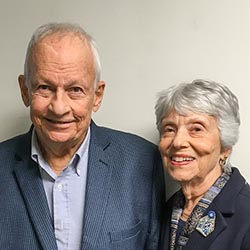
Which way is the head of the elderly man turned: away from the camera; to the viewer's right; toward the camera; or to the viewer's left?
toward the camera

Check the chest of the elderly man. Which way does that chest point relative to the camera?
toward the camera

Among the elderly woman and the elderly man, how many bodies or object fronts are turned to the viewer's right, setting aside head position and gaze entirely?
0
